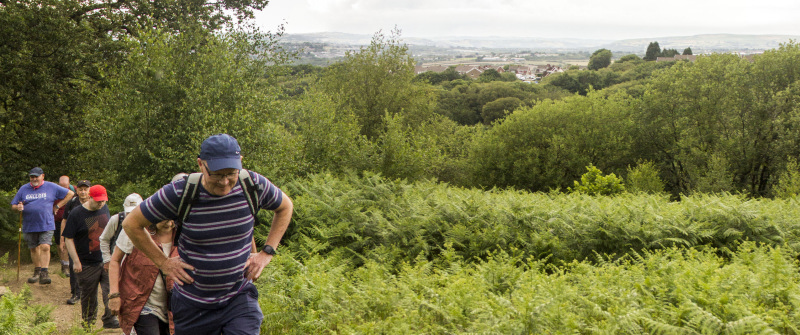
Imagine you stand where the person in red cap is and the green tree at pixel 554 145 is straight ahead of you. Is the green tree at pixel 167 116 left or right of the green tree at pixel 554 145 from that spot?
left

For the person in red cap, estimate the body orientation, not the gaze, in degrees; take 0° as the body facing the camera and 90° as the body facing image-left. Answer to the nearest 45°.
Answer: approximately 315°

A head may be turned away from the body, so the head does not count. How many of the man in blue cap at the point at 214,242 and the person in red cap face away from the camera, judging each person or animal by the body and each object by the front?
0

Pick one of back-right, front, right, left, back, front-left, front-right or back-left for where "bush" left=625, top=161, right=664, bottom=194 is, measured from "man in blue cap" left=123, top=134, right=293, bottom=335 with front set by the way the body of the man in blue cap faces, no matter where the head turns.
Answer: back-left

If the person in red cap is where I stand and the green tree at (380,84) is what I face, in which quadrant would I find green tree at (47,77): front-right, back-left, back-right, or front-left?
front-left

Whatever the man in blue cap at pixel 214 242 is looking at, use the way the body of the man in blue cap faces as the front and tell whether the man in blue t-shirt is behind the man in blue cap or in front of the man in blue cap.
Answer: behind

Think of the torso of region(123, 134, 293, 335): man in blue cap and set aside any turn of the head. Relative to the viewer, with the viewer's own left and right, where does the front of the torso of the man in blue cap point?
facing the viewer

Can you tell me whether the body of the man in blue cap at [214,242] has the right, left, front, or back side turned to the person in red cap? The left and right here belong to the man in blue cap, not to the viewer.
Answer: back

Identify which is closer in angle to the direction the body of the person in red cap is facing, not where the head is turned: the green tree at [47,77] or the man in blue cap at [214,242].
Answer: the man in blue cap

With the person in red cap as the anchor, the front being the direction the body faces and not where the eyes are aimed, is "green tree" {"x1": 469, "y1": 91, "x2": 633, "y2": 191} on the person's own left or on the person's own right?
on the person's own left

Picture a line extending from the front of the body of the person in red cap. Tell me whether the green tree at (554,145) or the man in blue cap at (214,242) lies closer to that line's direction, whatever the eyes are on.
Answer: the man in blue cap
